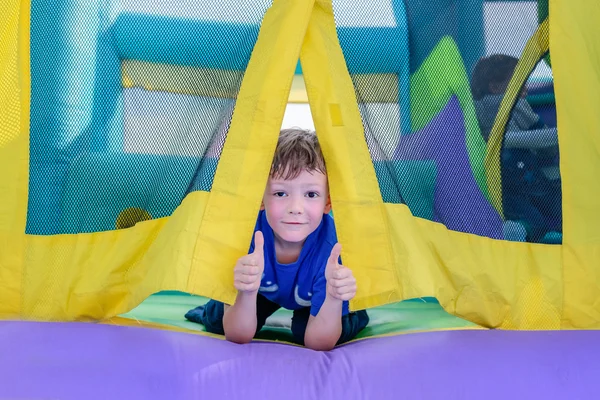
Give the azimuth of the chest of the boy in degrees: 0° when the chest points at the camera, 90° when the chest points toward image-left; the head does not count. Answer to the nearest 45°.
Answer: approximately 0°
